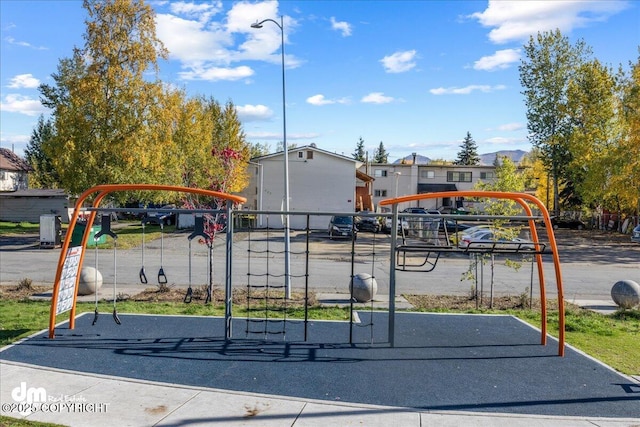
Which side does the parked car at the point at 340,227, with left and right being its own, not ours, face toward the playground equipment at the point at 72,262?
front

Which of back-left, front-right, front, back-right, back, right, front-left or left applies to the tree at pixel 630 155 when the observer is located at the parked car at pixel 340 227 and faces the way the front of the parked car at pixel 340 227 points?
left

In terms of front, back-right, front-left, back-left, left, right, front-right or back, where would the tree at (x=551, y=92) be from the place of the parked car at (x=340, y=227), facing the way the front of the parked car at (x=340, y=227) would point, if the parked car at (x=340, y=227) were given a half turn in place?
front-right

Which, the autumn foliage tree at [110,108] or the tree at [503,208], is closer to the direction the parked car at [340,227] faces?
the tree

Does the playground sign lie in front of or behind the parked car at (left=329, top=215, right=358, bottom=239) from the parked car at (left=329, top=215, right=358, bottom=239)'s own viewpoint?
in front

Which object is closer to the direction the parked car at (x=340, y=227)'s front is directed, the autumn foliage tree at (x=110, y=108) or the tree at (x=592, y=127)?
the autumn foliage tree

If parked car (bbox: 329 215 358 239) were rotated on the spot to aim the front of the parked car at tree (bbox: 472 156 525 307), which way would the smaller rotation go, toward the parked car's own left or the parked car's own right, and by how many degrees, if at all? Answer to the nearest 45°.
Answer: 0° — it already faces it

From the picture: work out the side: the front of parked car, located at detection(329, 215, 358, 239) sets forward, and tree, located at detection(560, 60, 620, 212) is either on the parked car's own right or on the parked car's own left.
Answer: on the parked car's own left

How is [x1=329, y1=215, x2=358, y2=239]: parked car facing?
toward the camera

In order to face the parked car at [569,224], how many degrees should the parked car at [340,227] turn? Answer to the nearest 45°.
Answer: approximately 135° to its left
